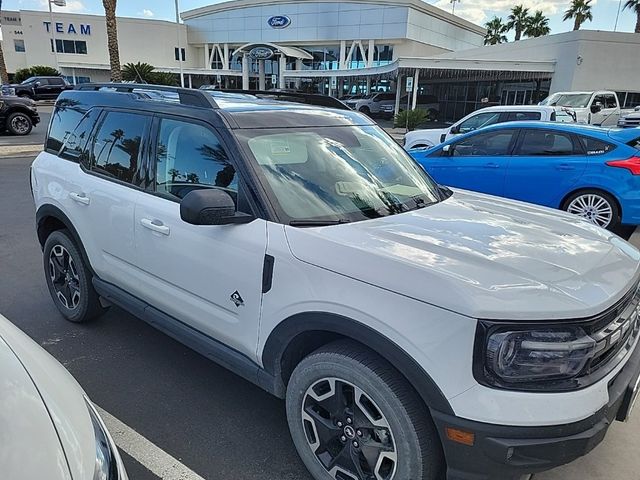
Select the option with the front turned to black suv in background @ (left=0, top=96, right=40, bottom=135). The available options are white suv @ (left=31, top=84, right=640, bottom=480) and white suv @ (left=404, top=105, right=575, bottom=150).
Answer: white suv @ (left=404, top=105, right=575, bottom=150)

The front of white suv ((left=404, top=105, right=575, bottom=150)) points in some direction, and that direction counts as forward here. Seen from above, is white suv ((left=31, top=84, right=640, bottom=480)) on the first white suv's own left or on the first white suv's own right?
on the first white suv's own left

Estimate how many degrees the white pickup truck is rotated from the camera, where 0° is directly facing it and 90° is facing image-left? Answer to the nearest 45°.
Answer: approximately 45°

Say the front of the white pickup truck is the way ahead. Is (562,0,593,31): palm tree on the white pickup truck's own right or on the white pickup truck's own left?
on the white pickup truck's own right

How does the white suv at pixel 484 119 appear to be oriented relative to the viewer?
to the viewer's left
